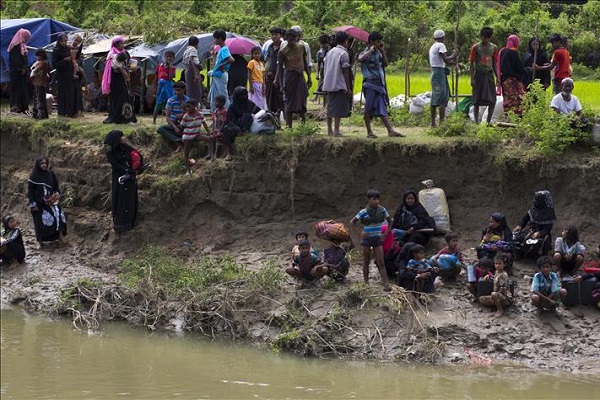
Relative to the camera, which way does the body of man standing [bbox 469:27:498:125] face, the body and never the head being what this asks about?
toward the camera

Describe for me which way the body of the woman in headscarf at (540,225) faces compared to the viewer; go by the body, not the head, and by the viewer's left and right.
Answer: facing the viewer and to the left of the viewer

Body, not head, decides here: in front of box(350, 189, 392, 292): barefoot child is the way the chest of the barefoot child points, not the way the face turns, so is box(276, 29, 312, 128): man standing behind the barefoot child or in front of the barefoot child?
behind

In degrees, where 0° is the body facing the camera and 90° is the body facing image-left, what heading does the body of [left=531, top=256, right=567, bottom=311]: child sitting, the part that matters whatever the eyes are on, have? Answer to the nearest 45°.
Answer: approximately 0°

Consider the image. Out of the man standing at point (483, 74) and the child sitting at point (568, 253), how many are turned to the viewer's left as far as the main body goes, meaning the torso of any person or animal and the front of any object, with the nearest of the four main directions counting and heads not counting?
0

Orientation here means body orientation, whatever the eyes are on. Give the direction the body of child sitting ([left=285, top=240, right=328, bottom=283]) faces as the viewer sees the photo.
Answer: toward the camera

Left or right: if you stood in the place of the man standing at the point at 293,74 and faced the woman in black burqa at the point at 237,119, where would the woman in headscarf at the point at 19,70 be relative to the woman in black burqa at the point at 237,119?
right

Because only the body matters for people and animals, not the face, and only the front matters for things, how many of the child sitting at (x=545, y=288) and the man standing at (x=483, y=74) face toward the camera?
2

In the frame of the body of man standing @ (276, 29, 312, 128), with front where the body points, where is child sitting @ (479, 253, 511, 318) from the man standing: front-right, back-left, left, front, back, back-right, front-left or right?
front-left
